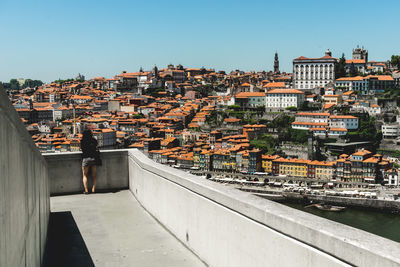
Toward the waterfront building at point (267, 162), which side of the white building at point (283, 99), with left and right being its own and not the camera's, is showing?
front

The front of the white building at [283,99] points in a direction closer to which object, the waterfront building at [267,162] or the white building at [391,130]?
the waterfront building

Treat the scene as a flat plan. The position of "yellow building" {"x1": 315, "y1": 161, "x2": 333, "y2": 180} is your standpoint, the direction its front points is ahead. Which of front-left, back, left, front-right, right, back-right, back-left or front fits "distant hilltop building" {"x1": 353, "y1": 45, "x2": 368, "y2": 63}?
back

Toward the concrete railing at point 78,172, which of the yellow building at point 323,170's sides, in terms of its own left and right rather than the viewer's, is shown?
front

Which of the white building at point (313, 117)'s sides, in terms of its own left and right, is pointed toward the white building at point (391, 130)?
left

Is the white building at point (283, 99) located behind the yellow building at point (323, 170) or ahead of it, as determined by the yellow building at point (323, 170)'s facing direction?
behind

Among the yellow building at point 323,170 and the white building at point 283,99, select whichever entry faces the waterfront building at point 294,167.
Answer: the white building
